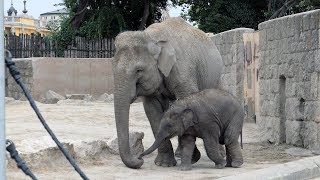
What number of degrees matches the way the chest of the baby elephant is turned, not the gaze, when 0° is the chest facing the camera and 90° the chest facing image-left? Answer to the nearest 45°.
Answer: approximately 90°

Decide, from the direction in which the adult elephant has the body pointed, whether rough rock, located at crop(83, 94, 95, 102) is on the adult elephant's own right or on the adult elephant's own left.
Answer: on the adult elephant's own right

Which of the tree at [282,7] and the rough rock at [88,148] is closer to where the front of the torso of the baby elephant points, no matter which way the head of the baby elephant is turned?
the rough rock

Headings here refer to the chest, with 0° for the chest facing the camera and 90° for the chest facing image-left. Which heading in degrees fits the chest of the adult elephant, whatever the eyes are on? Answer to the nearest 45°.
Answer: approximately 45°

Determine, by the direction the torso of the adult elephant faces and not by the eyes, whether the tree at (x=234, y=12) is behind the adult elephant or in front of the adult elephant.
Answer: behind

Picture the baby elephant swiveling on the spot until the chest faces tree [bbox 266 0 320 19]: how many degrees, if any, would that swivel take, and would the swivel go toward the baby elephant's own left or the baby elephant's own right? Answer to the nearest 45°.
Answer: approximately 90° to the baby elephant's own right

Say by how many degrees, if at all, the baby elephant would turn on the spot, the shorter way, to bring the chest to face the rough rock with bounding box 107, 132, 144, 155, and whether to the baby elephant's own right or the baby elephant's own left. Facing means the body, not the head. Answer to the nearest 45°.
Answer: approximately 45° to the baby elephant's own right

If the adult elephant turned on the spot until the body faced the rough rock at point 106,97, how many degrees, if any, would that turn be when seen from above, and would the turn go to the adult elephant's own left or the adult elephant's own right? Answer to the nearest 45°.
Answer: approximately 135° to the adult elephant's own right
